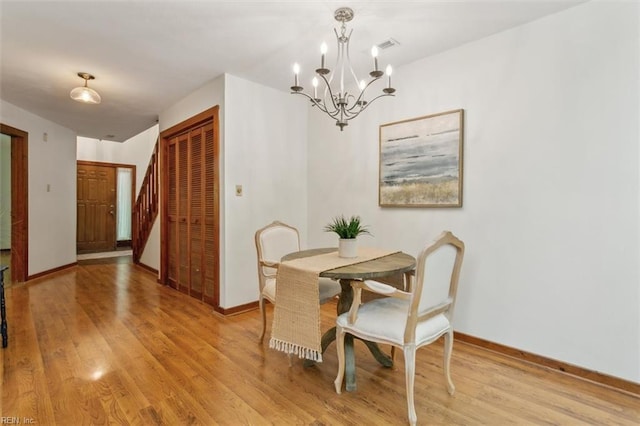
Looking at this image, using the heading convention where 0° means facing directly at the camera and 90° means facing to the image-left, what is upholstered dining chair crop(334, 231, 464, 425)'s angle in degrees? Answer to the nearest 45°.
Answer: approximately 135°

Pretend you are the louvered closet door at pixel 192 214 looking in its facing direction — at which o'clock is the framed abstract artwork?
The framed abstract artwork is roughly at 9 o'clock from the louvered closet door.

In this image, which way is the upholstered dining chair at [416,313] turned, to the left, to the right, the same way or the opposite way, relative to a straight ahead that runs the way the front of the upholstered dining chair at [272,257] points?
the opposite way

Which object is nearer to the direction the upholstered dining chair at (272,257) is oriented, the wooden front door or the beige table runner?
the beige table runner

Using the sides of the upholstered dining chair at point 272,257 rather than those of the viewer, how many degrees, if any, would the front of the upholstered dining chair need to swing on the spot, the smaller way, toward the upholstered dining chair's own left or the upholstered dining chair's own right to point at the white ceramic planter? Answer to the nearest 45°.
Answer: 0° — it already faces it

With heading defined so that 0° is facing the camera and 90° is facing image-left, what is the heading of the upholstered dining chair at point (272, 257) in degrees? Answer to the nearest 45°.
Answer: approximately 315°

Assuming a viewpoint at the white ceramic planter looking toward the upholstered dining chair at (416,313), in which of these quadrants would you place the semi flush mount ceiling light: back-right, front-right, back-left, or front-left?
back-right

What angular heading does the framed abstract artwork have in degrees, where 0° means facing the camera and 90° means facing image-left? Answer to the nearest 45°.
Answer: approximately 45°
